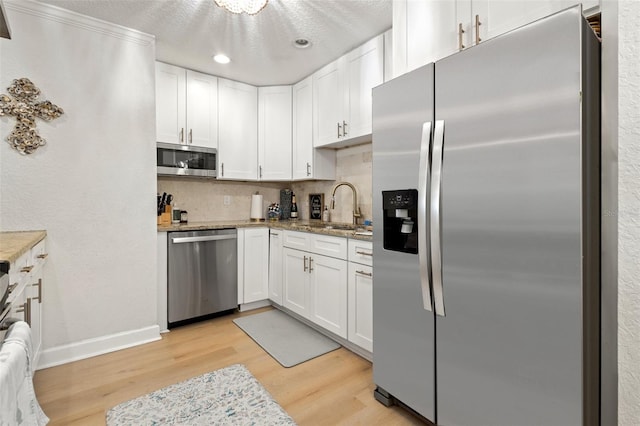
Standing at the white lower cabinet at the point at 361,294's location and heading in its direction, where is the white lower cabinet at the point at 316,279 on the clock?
the white lower cabinet at the point at 316,279 is roughly at 3 o'clock from the white lower cabinet at the point at 361,294.

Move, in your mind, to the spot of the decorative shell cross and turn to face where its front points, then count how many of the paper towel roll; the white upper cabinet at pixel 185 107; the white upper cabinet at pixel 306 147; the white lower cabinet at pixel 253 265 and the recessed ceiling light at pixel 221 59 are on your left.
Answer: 5

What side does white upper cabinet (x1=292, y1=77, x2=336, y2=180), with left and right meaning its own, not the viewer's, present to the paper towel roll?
right

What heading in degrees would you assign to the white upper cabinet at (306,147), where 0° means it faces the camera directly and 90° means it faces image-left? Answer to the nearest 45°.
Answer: approximately 45°

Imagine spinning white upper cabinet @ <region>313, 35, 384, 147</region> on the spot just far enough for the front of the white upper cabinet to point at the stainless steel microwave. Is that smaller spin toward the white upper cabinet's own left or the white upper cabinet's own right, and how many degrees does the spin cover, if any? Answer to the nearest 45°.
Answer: approximately 45° to the white upper cabinet's own right

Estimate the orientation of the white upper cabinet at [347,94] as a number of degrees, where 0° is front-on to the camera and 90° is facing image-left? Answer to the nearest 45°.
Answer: approximately 45°

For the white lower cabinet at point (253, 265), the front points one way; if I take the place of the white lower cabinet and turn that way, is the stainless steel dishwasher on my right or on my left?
on my right
